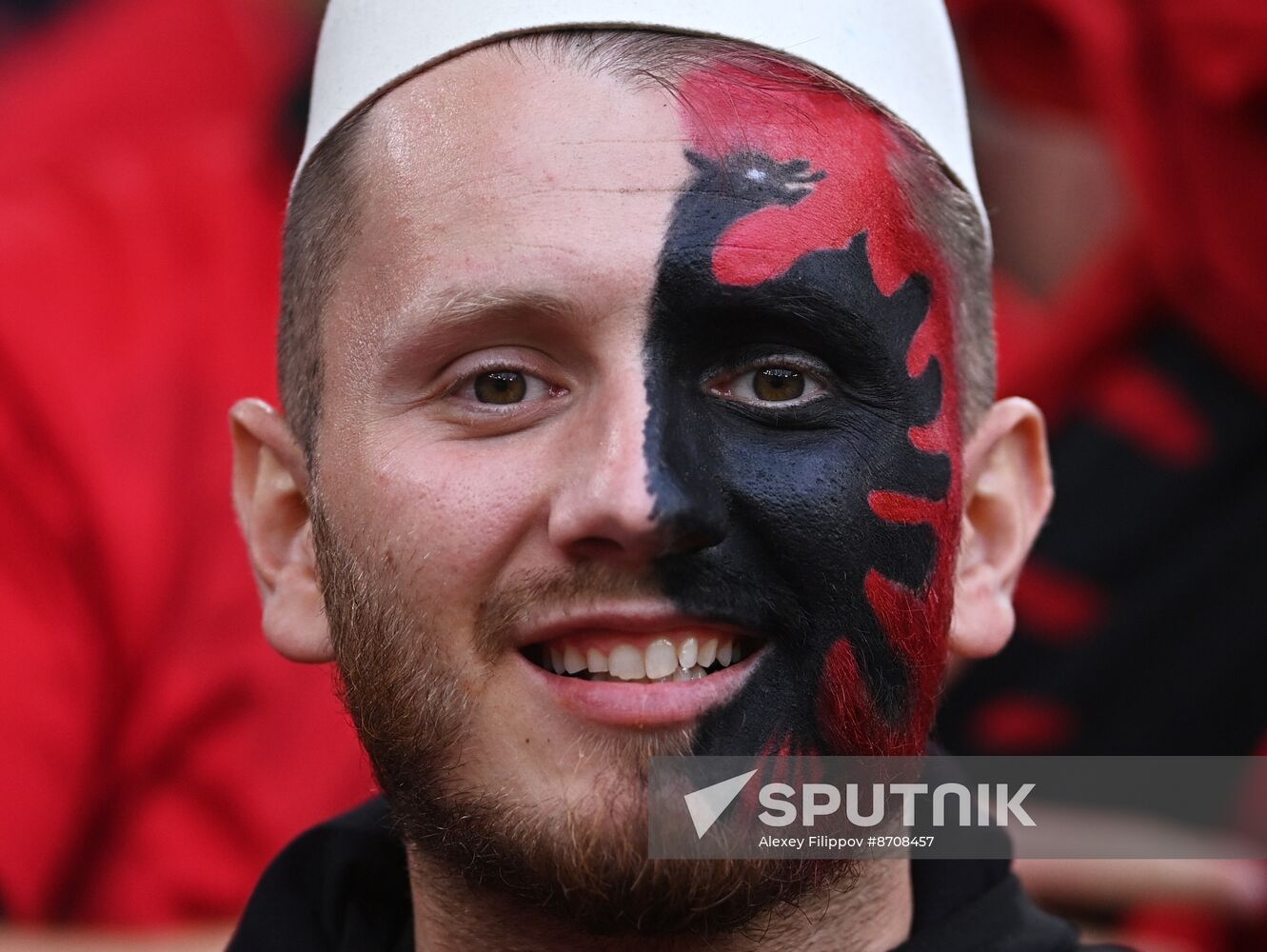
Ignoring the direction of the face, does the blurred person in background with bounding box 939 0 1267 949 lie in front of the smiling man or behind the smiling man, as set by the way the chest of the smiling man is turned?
behind

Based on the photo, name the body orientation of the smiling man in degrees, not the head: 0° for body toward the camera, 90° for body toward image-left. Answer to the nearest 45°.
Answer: approximately 0°

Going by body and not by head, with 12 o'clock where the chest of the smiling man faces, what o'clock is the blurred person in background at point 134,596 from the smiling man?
The blurred person in background is roughly at 5 o'clock from the smiling man.

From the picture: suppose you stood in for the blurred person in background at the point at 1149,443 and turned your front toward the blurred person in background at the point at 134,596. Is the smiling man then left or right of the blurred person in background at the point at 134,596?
left
